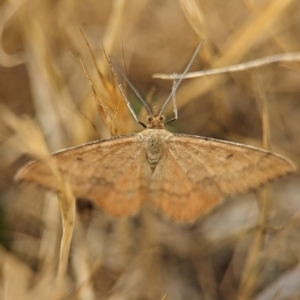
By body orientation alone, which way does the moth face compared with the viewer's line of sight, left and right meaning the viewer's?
facing away from the viewer
